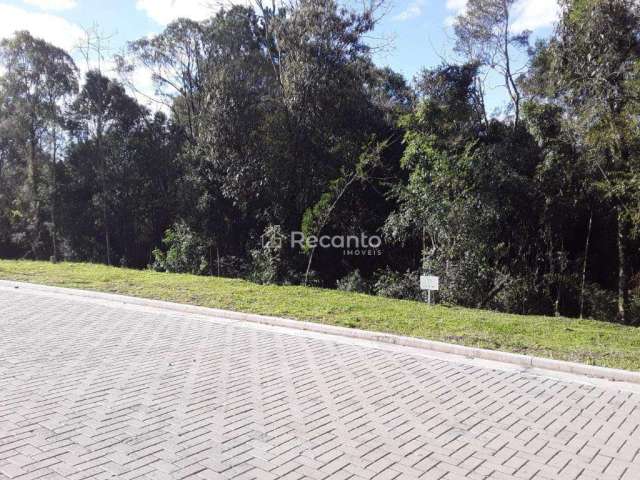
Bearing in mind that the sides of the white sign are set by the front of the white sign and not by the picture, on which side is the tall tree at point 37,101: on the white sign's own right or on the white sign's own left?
on the white sign's own right

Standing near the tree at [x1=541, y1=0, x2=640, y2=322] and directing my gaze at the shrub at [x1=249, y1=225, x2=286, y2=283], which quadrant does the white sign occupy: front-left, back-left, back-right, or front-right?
front-left

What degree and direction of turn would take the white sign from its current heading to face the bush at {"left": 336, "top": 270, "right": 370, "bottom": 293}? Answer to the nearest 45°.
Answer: approximately 135° to its right

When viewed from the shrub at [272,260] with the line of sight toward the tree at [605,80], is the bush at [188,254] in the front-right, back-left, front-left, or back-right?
back-left

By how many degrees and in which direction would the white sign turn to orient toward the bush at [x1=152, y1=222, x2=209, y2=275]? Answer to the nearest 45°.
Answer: approximately 135° to its right

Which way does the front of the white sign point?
toward the camera

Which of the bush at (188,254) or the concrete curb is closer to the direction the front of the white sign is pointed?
the concrete curb

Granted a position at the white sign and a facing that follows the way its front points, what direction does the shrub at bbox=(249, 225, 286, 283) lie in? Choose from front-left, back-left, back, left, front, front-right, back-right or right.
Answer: back-right
